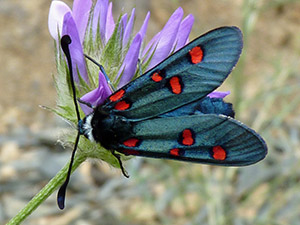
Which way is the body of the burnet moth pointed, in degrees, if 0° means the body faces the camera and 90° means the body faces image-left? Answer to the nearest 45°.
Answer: approximately 90°
